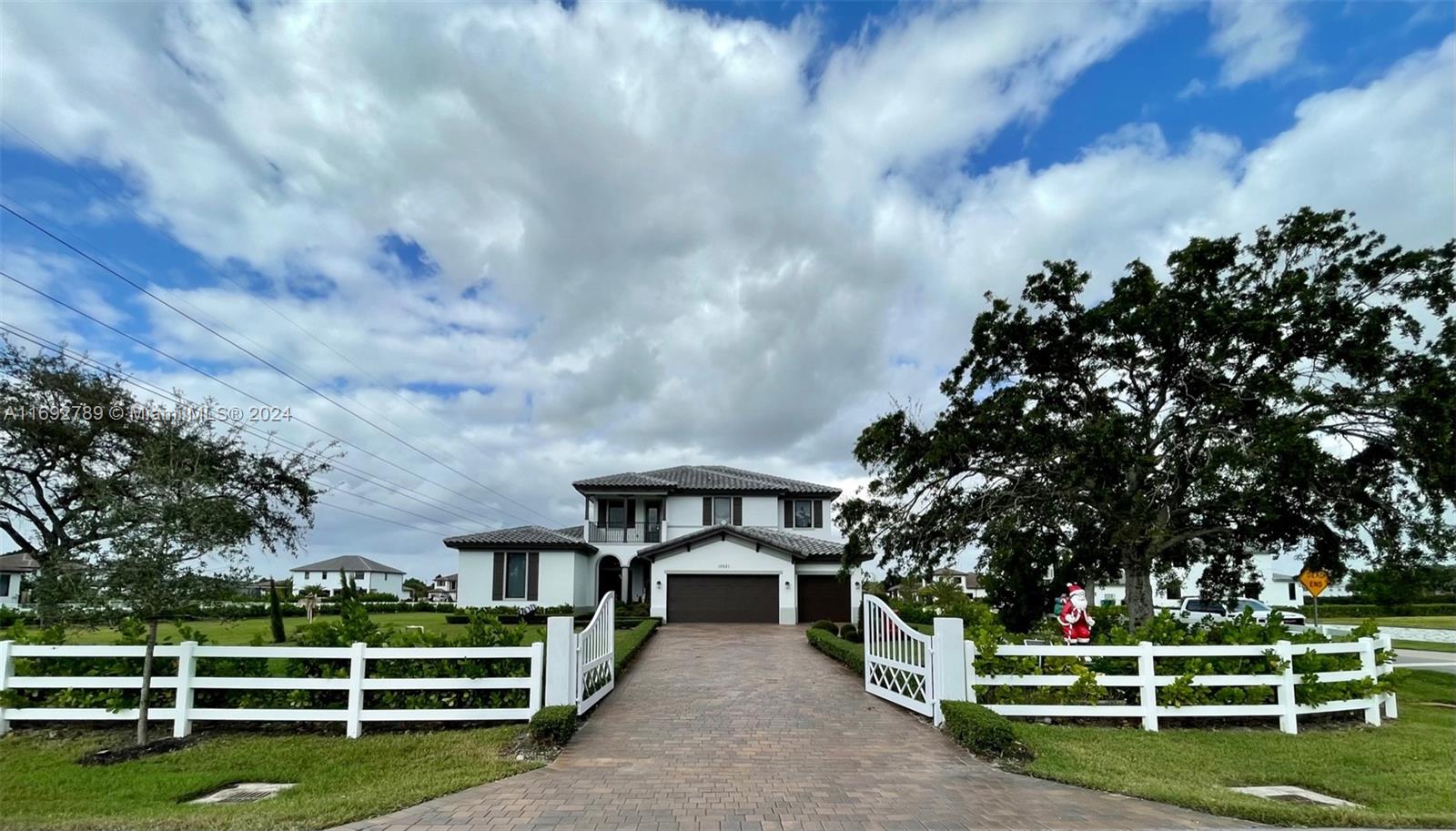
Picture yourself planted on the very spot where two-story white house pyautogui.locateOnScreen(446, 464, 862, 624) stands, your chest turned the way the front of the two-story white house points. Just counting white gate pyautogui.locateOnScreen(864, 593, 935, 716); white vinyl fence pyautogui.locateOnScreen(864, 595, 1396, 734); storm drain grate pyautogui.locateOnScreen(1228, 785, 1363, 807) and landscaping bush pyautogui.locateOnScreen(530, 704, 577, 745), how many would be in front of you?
4

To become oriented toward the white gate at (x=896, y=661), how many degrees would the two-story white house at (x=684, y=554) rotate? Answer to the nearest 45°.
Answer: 0° — it already faces it

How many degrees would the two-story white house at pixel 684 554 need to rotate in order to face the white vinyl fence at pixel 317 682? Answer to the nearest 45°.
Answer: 0° — it already faces it

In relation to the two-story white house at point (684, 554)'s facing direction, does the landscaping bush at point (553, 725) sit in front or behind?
in front

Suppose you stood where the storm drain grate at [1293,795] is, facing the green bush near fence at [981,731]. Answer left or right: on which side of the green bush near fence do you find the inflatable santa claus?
right

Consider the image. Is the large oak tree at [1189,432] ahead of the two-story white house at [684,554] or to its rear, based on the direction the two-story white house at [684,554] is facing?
ahead

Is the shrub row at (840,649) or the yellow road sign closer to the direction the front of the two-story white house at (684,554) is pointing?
the shrub row

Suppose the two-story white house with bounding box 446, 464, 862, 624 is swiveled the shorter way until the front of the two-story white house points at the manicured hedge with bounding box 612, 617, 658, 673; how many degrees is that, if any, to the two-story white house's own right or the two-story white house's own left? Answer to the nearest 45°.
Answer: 0° — it already faces it

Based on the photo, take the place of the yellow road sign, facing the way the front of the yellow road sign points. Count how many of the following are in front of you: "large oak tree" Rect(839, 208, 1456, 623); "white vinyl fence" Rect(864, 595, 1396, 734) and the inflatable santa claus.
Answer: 3

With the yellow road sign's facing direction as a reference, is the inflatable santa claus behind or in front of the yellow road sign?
in front

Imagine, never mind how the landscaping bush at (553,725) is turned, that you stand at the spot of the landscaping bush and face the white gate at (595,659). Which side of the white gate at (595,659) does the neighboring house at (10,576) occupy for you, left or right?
left

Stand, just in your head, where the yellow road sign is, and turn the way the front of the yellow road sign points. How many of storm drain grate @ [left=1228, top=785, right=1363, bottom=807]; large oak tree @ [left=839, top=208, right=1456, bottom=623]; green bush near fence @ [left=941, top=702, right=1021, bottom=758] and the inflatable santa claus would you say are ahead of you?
4

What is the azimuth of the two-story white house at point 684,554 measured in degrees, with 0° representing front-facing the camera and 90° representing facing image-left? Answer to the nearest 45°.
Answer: approximately 0°

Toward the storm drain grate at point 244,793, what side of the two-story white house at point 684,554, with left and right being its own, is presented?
front

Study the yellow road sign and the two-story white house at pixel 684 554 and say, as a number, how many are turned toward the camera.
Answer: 2
